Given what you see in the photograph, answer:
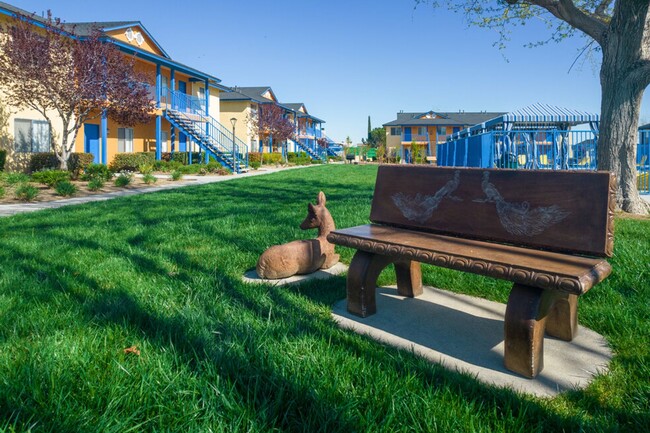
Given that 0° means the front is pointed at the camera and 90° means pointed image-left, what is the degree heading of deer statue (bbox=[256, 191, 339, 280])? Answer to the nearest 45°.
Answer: approximately 225°

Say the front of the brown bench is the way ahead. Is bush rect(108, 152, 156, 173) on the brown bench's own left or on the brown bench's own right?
on the brown bench's own right

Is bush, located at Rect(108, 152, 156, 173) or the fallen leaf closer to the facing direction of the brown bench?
the fallen leaf

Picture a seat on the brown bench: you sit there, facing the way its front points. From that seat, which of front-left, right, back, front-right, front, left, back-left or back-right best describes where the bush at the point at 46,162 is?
right

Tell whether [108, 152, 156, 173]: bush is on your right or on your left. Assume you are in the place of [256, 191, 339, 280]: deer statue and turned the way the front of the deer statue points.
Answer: on your left

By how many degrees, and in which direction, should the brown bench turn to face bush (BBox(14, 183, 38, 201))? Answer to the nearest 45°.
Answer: approximately 90° to its right

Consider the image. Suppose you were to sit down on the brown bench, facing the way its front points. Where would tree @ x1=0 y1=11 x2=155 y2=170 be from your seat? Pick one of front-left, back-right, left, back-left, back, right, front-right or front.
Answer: right

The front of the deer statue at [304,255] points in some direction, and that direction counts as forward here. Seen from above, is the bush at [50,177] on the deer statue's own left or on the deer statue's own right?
on the deer statue's own left

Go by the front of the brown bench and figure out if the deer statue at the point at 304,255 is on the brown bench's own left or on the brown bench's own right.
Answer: on the brown bench's own right

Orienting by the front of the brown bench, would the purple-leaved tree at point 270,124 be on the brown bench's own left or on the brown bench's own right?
on the brown bench's own right

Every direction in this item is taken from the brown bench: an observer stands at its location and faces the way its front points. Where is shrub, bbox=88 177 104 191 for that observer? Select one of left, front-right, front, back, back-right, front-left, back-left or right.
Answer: right

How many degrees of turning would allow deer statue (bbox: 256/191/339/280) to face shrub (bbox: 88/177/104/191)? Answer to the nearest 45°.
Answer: approximately 90° to its left

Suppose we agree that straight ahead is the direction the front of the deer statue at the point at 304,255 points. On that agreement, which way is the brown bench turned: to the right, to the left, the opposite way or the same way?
the opposite way

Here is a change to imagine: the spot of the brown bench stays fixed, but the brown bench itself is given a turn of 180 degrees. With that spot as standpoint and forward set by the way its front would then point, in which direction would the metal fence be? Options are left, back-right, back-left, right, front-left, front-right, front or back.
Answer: front-left
